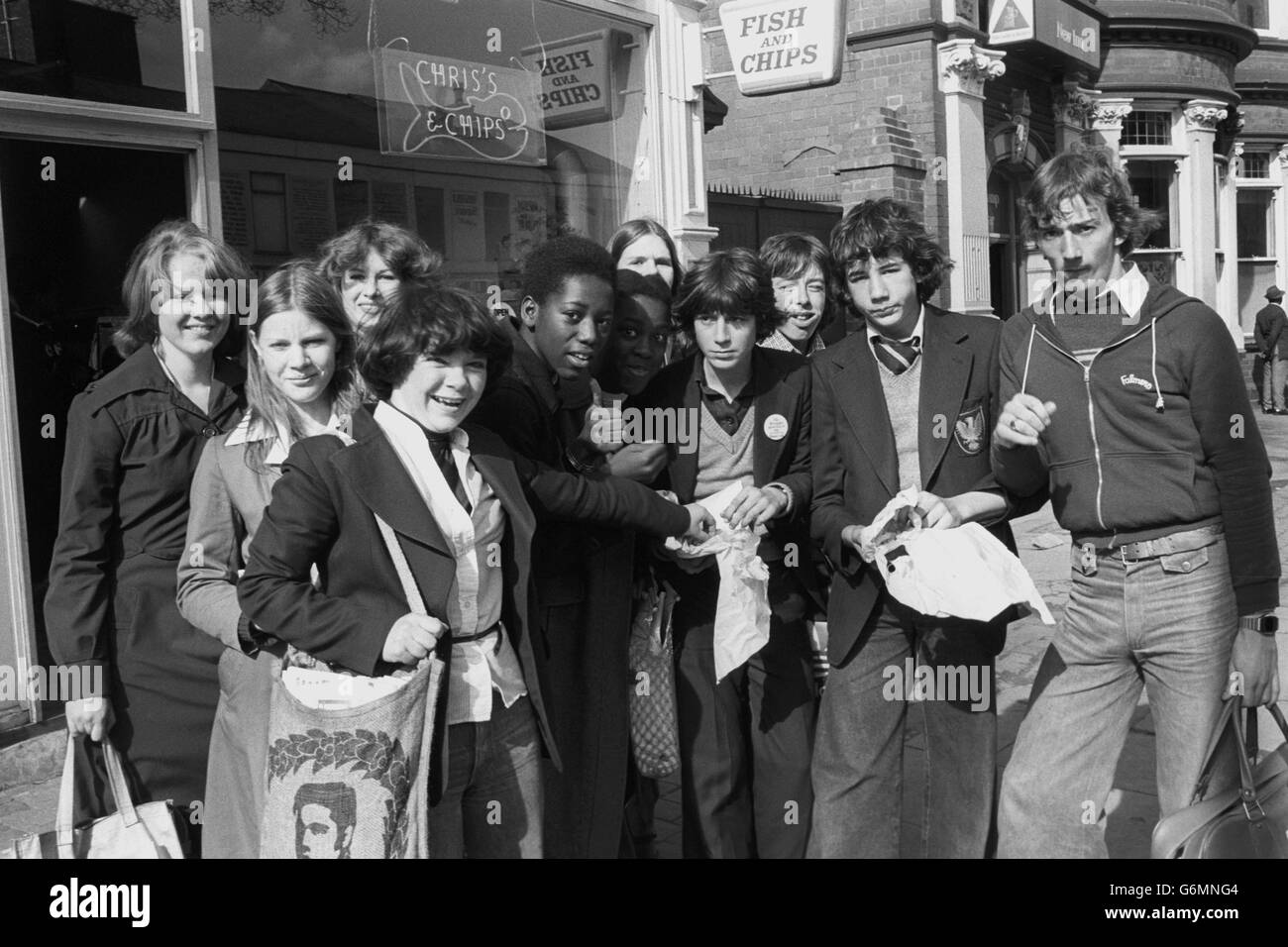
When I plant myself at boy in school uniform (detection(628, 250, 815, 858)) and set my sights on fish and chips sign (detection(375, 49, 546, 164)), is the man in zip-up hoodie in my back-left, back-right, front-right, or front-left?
back-right

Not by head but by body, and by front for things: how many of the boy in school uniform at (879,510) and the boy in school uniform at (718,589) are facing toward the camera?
2

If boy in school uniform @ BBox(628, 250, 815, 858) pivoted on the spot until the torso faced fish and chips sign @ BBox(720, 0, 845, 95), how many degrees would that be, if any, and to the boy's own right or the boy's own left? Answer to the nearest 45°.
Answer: approximately 180°

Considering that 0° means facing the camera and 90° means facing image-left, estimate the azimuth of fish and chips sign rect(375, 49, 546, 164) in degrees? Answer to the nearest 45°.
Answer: approximately 315°

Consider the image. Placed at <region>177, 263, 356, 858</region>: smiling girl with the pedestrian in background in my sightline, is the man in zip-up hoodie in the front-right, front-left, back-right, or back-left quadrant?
front-right

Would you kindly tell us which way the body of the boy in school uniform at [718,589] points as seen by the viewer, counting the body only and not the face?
toward the camera

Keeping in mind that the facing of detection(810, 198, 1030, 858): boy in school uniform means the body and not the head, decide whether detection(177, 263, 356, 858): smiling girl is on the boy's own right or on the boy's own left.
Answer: on the boy's own right

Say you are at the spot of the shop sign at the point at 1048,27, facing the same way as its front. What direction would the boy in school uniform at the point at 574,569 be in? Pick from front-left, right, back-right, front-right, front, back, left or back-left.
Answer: front-right

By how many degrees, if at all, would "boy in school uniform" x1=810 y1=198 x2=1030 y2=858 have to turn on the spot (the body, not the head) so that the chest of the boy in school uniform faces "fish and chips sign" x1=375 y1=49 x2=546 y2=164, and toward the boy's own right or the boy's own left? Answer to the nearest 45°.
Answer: approximately 135° to the boy's own right

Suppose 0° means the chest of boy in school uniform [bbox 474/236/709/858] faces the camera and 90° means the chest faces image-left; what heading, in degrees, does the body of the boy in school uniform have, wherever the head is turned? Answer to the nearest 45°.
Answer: approximately 315°

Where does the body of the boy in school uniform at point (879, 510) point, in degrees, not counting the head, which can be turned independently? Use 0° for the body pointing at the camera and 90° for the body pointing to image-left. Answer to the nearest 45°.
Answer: approximately 0°

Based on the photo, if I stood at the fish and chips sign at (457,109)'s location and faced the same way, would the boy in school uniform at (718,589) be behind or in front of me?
in front

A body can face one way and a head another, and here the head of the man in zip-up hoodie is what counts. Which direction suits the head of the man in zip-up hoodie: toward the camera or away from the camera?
toward the camera

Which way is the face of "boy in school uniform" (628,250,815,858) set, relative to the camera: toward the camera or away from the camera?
toward the camera
